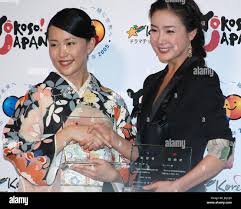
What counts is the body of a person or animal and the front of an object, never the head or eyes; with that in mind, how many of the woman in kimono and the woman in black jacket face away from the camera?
0

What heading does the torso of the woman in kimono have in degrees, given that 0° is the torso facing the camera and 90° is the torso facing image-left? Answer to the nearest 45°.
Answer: approximately 0°

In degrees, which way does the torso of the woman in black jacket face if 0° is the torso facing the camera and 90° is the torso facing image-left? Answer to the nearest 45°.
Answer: approximately 45°
